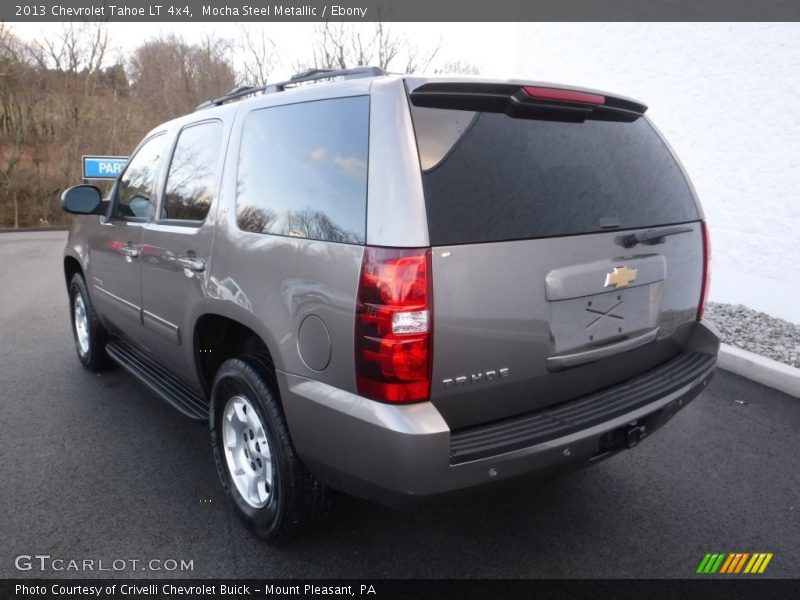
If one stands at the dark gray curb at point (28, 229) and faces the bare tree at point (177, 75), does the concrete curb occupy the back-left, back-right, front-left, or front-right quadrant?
back-right

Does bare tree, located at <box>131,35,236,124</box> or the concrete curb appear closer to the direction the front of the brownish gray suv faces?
the bare tree

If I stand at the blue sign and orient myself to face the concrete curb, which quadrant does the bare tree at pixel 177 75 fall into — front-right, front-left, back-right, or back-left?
back-left

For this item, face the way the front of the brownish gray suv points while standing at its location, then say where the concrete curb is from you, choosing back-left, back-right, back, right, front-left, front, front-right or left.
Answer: right

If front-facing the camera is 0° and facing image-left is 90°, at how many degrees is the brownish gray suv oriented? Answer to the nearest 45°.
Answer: approximately 135°

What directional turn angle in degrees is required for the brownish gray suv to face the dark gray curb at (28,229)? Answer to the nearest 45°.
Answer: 0° — it already faces it

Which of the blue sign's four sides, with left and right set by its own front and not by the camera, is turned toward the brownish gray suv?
front

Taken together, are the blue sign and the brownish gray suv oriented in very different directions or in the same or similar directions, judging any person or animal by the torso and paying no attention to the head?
very different directions

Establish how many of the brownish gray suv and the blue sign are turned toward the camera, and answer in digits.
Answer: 1

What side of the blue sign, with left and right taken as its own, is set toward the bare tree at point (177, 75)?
back

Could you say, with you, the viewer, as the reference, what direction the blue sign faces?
facing the viewer

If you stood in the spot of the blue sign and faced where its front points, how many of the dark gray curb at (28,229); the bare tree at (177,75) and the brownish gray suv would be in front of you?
1

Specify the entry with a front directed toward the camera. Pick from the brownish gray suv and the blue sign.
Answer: the blue sign
